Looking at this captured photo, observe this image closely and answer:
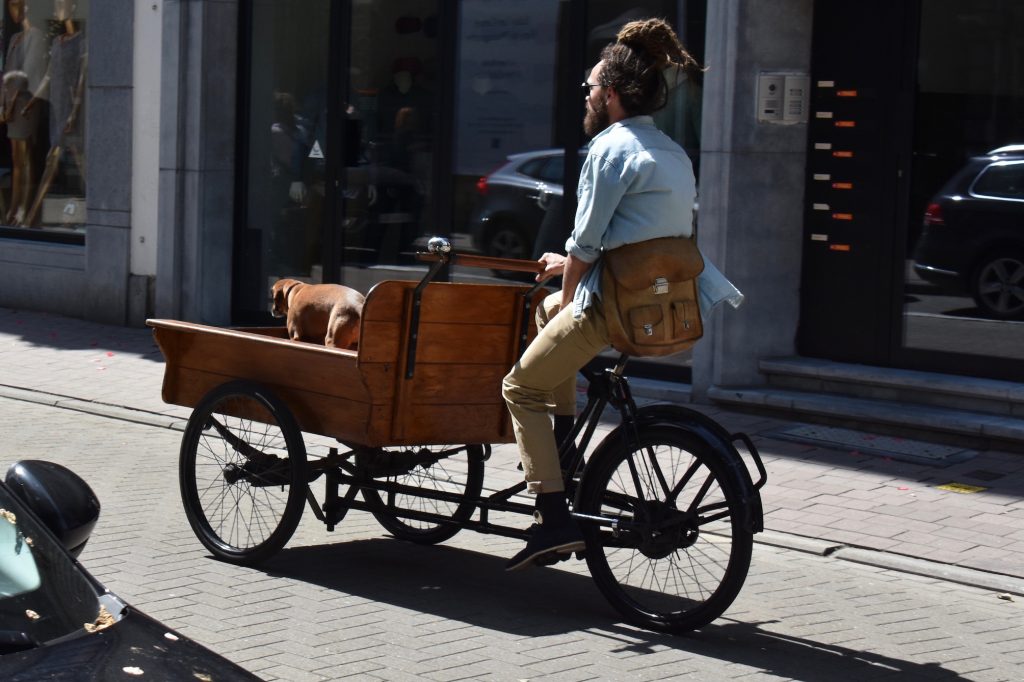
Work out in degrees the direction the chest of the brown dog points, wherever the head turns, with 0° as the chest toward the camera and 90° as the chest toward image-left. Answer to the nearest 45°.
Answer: approximately 135°

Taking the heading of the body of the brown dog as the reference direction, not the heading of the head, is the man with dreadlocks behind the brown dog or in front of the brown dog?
behind

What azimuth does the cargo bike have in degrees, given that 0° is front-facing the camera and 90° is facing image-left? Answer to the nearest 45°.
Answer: approximately 135°
